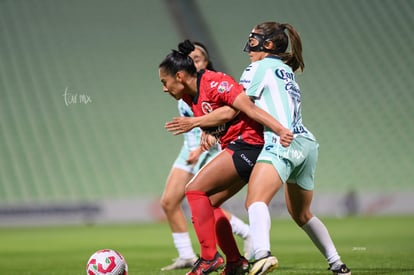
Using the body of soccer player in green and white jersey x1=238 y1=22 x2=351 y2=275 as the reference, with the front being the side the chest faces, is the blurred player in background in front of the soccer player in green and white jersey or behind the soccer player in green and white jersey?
in front

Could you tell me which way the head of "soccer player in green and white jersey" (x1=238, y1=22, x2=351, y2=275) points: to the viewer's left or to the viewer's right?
to the viewer's left

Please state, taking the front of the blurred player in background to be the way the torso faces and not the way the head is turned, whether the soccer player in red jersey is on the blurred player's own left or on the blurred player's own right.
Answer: on the blurred player's own left

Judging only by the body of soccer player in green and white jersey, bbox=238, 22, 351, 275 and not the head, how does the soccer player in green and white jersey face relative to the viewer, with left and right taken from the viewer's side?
facing away from the viewer and to the left of the viewer

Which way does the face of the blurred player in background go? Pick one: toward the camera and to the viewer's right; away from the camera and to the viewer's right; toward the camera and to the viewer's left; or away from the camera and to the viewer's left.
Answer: toward the camera and to the viewer's left

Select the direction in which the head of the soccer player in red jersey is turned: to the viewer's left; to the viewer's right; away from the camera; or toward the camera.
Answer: to the viewer's left

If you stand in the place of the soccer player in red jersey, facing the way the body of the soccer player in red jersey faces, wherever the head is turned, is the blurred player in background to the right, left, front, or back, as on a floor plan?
right

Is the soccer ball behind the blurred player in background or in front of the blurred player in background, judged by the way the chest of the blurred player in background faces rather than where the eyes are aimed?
in front

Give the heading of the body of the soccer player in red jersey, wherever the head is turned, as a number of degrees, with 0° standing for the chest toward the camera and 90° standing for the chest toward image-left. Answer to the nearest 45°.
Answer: approximately 90°

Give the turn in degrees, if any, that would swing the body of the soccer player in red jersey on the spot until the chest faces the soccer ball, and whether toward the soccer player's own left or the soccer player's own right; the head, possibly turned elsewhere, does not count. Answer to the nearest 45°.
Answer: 0° — they already face it

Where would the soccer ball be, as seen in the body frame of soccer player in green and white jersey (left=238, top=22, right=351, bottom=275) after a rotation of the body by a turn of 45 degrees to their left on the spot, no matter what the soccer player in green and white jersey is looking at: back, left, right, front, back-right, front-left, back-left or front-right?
front

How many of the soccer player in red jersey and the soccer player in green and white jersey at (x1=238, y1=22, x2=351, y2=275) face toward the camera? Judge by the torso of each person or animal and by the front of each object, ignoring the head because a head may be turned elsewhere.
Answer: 0
